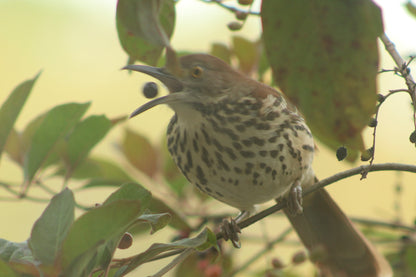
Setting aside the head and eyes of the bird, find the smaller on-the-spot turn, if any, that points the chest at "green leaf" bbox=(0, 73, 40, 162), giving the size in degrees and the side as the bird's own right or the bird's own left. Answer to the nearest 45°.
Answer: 0° — it already faces it

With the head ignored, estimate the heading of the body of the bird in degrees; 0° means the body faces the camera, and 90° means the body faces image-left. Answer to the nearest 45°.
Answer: approximately 45°

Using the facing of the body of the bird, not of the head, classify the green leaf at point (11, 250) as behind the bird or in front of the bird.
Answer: in front

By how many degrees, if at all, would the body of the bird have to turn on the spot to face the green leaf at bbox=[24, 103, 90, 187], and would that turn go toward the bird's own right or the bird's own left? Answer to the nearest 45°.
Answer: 0° — it already faces it

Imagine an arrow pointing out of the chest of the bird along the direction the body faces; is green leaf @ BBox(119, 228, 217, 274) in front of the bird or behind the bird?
in front

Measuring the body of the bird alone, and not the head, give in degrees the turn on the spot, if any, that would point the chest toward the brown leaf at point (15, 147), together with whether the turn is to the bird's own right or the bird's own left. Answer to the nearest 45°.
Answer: approximately 45° to the bird's own right

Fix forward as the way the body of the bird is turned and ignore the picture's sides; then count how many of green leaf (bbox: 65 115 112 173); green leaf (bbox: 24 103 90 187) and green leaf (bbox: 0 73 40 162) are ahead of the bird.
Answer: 3
